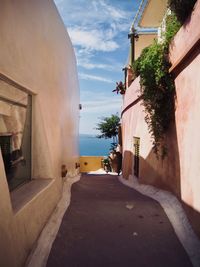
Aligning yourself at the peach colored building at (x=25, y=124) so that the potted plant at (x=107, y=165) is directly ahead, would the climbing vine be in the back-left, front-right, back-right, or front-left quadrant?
front-right

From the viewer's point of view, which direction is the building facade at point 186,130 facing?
to the viewer's left

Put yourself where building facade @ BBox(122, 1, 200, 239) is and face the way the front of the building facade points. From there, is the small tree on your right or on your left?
on your right

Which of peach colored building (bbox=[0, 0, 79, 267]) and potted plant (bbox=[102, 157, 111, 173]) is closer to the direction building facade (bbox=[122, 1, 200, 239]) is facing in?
the peach colored building

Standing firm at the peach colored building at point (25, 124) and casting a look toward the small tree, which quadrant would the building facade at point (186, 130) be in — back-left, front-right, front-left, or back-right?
front-right

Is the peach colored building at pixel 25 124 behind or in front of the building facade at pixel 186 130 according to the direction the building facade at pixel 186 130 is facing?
in front

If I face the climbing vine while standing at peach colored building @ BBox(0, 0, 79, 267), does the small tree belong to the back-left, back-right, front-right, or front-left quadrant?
front-left
